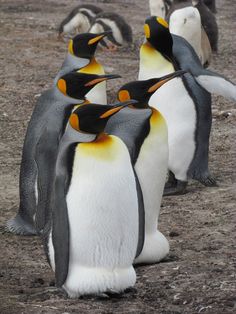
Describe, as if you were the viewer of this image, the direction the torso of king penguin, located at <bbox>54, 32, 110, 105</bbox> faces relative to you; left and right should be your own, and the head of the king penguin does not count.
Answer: facing to the right of the viewer

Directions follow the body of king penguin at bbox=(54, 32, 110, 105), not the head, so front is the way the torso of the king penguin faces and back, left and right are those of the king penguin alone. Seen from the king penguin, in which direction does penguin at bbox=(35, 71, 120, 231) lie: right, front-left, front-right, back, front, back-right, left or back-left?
right

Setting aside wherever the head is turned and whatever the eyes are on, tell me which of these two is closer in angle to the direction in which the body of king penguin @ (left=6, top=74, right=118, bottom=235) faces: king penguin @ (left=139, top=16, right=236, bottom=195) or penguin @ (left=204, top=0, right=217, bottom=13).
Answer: the king penguin

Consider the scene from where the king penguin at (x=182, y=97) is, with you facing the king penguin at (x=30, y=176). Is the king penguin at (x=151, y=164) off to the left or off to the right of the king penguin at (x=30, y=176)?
left

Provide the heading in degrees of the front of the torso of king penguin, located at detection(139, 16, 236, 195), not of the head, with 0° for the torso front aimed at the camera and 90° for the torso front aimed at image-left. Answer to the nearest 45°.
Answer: approximately 45°

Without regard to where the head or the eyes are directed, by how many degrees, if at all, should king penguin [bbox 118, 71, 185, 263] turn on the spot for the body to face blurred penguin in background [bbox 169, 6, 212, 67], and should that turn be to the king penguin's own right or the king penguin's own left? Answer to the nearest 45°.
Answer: approximately 90° to the king penguin's own left

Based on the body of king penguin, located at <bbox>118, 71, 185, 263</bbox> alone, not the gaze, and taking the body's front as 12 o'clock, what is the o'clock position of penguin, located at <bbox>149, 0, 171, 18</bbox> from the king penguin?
The penguin is roughly at 9 o'clock from the king penguin.

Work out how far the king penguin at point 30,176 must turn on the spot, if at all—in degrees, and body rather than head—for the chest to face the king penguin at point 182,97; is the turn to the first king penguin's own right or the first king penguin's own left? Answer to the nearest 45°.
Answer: approximately 45° to the first king penguin's own left
